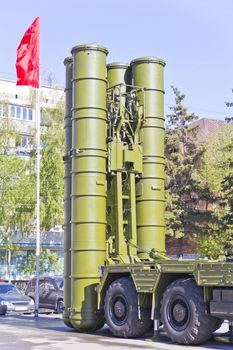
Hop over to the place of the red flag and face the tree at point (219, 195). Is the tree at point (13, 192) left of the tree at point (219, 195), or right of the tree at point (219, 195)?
left

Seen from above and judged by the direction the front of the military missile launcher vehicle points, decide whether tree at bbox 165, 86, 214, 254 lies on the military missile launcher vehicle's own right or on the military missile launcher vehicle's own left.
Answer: on the military missile launcher vehicle's own left

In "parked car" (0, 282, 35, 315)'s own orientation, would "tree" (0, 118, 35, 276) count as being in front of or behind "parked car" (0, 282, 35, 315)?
behind

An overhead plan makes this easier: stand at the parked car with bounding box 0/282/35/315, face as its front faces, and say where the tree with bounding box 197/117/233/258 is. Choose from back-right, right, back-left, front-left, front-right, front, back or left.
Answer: left

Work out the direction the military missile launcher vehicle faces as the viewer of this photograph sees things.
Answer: facing the viewer and to the right of the viewer
